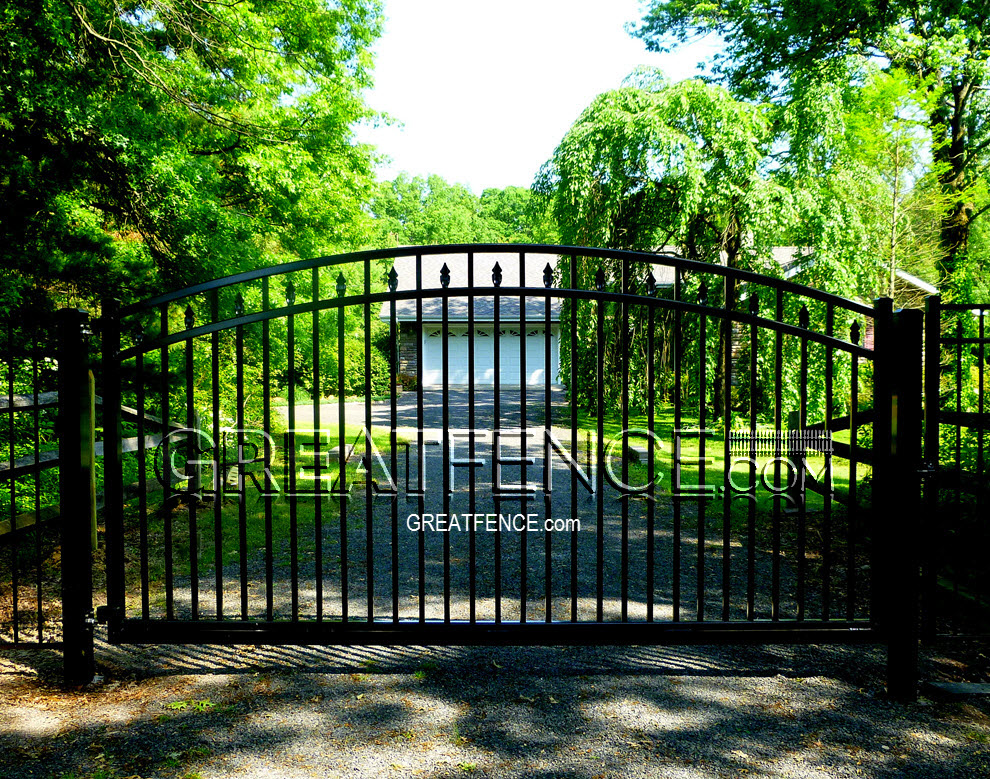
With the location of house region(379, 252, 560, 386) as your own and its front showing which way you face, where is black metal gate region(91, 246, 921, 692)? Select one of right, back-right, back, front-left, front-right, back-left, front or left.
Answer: front

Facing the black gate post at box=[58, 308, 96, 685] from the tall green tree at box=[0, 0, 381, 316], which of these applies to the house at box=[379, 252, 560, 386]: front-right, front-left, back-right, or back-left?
back-left

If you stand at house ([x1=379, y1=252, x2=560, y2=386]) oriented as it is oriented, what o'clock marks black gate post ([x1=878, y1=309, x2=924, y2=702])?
The black gate post is roughly at 12 o'clock from the house.

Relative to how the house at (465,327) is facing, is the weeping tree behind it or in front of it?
in front

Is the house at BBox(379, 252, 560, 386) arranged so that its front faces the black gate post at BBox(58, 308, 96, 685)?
yes

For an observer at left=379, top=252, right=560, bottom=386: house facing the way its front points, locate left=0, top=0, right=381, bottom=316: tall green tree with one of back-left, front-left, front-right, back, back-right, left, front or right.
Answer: front

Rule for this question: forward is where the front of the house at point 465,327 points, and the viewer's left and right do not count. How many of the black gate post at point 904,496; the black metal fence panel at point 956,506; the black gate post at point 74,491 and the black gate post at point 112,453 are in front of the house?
4

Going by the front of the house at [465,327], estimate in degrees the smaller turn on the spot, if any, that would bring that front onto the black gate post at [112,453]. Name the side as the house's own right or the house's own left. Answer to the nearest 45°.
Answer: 0° — it already faces it

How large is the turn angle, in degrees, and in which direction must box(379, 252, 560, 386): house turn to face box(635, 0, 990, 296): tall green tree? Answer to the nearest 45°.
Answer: approximately 45° to its left

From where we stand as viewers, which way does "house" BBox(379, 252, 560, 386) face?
facing the viewer

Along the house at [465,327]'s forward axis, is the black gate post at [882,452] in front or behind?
in front
